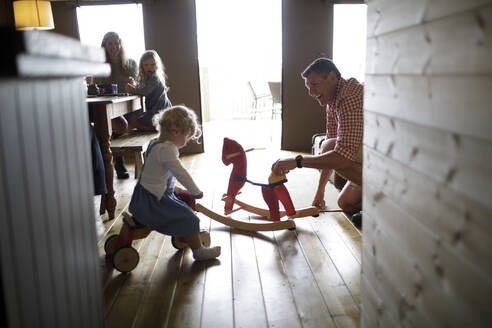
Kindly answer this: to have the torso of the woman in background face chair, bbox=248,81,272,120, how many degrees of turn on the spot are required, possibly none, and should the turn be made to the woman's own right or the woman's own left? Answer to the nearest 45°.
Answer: approximately 180°

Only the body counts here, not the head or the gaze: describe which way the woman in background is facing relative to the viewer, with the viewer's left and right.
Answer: facing the viewer and to the left of the viewer

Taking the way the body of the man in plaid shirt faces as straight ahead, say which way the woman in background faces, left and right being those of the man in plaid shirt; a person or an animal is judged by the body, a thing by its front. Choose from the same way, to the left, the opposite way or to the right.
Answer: to the left

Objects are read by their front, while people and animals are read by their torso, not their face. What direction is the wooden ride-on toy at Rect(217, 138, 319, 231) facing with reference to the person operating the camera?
facing away from the viewer and to the left of the viewer

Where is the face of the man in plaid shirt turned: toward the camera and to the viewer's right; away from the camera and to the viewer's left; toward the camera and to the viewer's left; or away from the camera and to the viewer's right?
toward the camera and to the viewer's left

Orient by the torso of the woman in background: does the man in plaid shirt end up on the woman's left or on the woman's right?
on the woman's left

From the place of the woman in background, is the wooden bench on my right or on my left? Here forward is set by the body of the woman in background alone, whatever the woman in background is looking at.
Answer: on my left

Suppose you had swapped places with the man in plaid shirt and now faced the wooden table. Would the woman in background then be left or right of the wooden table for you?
right

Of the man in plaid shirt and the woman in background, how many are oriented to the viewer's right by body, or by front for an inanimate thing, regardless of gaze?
0

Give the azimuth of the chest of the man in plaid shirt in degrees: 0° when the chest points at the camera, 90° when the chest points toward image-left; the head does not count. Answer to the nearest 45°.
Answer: approximately 90°

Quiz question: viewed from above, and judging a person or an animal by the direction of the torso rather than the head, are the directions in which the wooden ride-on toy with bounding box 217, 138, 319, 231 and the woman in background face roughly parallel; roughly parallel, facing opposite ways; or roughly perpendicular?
roughly perpendicular

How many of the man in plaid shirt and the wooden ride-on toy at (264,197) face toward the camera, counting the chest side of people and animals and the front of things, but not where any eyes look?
0

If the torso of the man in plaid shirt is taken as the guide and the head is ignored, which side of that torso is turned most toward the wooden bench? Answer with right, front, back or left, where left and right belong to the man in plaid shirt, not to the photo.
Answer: front

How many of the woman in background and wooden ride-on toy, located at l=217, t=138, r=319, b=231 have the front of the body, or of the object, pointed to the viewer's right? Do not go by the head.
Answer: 0
